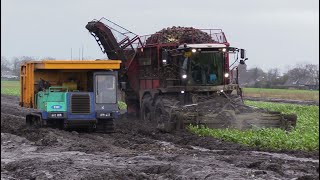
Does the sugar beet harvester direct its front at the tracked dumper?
no

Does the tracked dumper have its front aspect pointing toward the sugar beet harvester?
no

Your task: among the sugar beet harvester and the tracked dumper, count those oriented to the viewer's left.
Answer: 0

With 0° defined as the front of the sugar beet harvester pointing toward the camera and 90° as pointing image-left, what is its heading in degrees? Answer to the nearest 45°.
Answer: approximately 315°

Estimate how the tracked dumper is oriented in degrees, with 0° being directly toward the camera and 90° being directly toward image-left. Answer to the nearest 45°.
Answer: approximately 0°
